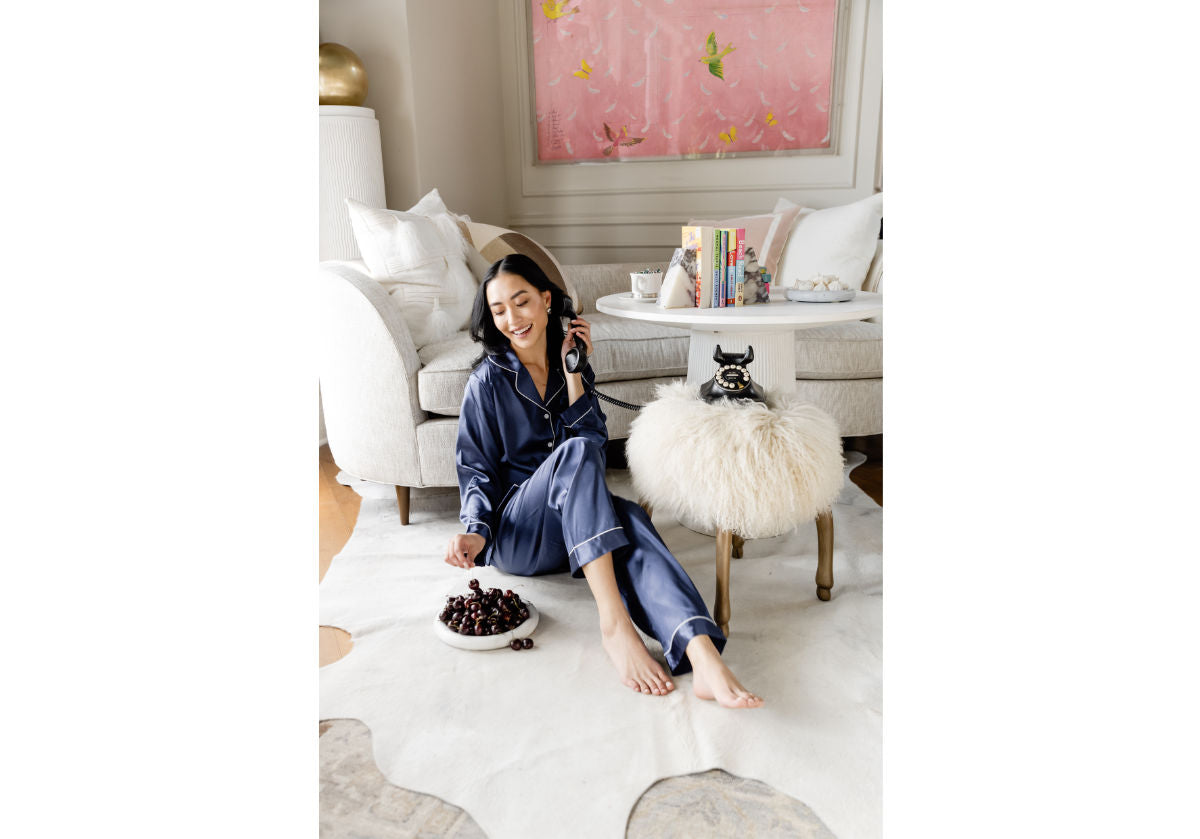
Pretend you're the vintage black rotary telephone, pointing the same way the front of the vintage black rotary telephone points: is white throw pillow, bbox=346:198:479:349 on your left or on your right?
on your right

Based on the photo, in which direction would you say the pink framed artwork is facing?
toward the camera

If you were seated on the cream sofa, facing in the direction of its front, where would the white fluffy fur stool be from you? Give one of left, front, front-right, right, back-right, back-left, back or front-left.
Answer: front

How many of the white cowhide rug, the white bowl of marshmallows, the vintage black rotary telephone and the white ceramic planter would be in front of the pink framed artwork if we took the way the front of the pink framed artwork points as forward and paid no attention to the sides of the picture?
4

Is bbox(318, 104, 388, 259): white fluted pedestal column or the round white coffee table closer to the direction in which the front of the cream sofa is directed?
the round white coffee table

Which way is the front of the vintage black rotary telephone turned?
toward the camera

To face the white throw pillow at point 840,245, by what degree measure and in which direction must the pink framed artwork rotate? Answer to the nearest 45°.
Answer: approximately 45° to its left

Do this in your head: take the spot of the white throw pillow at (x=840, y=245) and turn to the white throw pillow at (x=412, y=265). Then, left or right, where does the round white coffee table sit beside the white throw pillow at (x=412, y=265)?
left

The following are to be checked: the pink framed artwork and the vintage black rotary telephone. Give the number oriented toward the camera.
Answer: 2
